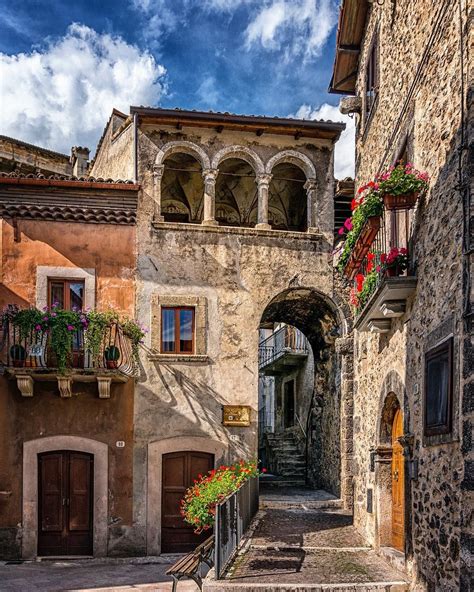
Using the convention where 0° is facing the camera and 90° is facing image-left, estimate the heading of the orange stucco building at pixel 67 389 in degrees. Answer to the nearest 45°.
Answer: approximately 0°

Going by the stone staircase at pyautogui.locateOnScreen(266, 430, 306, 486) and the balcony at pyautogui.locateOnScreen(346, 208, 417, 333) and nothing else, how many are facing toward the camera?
1

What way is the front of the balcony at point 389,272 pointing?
to the viewer's left

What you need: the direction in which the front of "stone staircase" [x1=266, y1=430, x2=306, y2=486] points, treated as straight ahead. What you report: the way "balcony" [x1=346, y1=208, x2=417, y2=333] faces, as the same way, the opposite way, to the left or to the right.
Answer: to the right
